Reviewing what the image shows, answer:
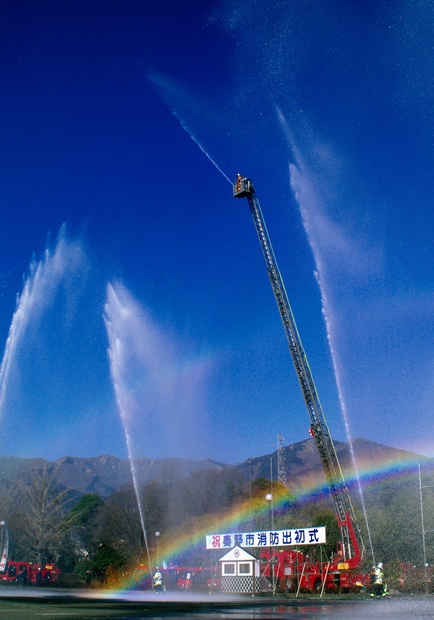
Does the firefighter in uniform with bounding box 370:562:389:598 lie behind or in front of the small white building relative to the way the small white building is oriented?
in front

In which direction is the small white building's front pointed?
toward the camera
